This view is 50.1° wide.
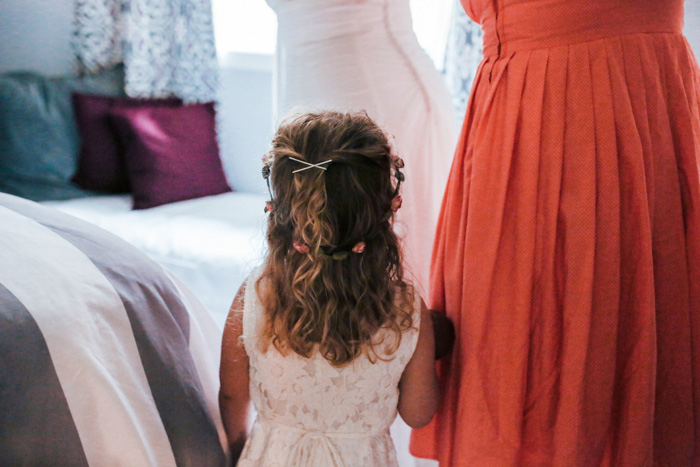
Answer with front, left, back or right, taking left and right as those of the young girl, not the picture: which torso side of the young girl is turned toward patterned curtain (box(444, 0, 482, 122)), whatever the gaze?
front

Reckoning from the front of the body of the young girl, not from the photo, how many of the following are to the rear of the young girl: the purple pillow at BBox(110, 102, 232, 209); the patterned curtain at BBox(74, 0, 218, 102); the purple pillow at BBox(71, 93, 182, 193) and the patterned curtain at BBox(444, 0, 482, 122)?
0

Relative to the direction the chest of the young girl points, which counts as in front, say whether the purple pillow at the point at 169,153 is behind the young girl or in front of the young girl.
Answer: in front

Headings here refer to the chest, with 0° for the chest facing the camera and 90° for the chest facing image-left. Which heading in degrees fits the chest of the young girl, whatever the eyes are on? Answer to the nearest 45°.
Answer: approximately 180°

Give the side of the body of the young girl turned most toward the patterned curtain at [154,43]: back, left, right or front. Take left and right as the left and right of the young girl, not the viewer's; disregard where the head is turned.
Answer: front

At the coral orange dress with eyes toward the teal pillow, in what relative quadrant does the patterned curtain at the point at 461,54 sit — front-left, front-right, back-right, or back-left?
front-right

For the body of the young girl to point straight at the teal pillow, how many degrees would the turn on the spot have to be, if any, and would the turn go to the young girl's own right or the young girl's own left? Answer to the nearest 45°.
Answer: approximately 45° to the young girl's own left

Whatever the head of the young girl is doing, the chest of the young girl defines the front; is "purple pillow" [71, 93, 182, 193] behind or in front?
in front

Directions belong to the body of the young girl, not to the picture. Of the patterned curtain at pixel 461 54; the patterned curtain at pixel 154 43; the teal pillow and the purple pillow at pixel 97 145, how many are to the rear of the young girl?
0

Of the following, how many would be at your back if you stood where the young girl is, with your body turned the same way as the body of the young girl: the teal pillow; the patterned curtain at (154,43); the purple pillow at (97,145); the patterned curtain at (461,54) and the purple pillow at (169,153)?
0

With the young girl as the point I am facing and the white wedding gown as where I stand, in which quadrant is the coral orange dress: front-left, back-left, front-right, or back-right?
front-left

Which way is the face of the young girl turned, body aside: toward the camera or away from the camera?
away from the camera
